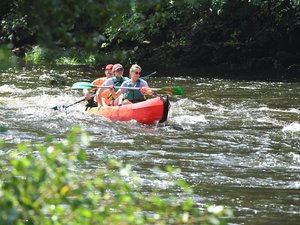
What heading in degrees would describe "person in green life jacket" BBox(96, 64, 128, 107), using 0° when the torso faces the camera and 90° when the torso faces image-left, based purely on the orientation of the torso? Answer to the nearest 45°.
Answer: approximately 315°

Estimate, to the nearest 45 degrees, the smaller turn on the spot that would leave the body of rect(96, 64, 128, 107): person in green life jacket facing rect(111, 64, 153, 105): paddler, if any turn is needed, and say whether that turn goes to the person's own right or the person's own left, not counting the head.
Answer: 0° — they already face them
